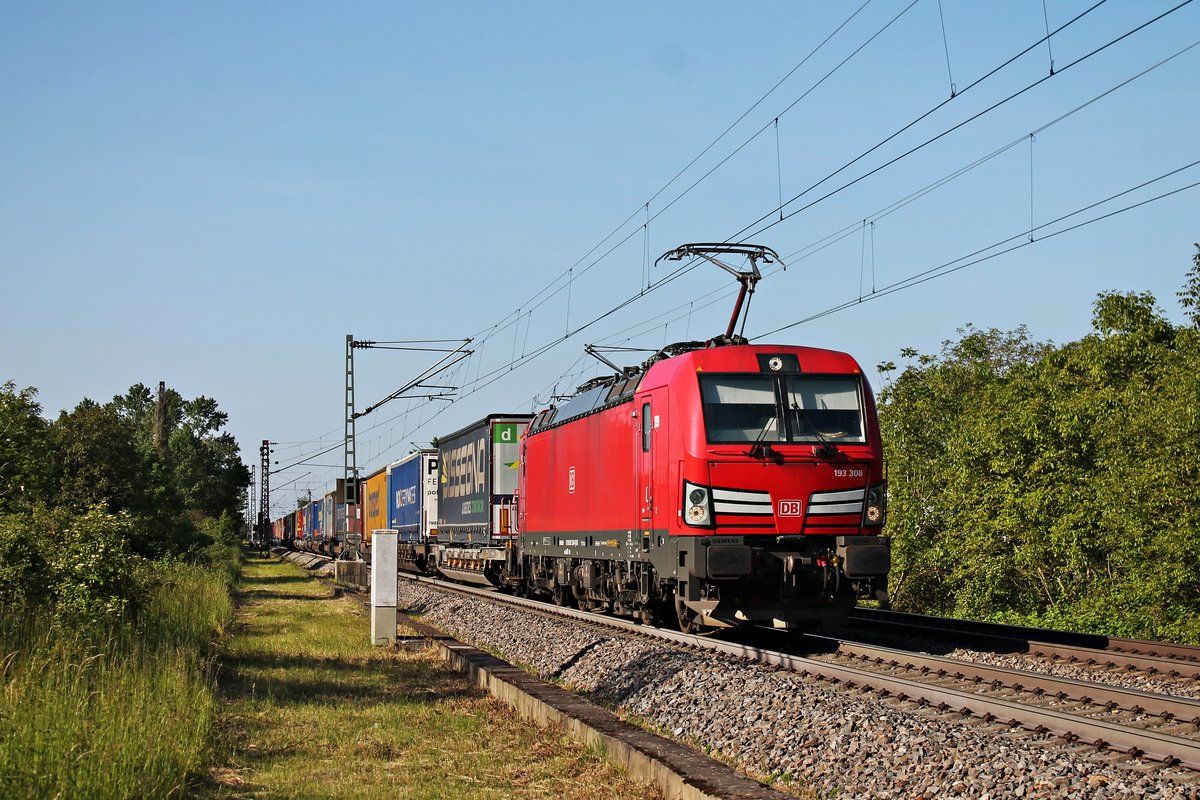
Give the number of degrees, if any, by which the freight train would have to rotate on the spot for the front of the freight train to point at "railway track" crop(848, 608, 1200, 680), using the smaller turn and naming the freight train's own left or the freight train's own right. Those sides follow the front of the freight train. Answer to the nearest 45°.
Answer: approximately 45° to the freight train's own left

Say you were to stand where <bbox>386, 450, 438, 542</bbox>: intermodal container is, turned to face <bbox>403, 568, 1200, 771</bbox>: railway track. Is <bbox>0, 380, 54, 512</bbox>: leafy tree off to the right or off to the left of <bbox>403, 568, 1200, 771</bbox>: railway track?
right

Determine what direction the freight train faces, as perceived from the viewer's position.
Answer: facing the viewer and to the right of the viewer
